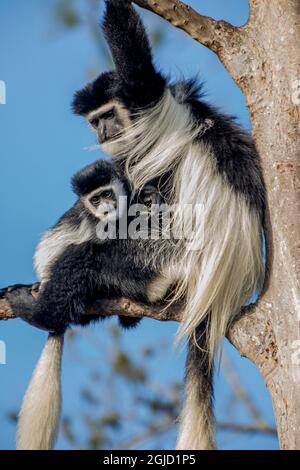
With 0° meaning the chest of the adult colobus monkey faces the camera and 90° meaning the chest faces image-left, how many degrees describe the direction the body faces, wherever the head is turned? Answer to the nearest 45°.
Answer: approximately 90°
